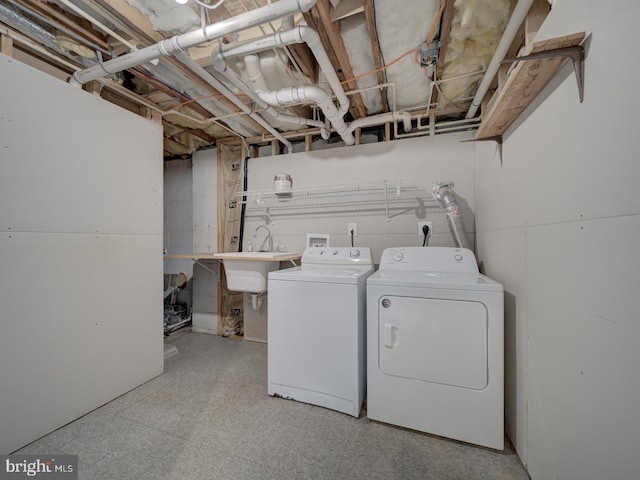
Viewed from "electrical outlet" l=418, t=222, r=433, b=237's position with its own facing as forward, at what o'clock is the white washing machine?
The white washing machine is roughly at 1 o'clock from the electrical outlet.

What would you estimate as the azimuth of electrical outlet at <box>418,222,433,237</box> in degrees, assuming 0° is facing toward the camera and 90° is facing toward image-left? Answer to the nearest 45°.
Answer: approximately 0°

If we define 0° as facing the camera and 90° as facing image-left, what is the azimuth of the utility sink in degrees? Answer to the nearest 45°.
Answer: approximately 45°

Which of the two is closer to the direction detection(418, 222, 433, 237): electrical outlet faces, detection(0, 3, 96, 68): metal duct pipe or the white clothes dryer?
the white clothes dryer

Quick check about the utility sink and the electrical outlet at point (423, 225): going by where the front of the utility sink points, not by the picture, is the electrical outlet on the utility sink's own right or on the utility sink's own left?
on the utility sink's own left

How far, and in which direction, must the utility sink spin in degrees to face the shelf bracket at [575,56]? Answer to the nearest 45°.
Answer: approximately 90° to its left

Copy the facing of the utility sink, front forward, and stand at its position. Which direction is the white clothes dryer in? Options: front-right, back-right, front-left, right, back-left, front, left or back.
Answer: left

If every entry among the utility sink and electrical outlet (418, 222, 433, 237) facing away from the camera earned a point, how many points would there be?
0

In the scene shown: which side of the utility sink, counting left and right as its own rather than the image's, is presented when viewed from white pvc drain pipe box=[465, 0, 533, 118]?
left

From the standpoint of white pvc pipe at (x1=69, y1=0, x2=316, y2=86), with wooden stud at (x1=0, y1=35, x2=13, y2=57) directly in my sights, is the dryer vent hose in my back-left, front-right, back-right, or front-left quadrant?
back-right

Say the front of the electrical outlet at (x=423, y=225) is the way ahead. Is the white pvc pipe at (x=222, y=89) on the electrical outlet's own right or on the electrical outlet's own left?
on the electrical outlet's own right
